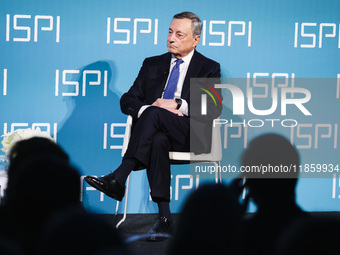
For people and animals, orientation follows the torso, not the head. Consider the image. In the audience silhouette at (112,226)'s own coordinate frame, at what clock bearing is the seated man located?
The seated man is roughly at 12 o'clock from the audience silhouette.

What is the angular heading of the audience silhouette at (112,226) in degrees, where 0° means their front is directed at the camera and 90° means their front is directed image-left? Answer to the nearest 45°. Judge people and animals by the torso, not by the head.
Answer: approximately 180°

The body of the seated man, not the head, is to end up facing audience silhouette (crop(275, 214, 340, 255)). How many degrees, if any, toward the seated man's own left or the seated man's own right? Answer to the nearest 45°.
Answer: approximately 45° to the seated man's own left

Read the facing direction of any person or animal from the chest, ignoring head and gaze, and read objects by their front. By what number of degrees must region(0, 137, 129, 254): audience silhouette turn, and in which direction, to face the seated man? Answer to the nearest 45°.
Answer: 0° — they already face them

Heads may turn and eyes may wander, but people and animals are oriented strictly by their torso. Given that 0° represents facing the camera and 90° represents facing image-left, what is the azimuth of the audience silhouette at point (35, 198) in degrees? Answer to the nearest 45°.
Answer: approximately 180°

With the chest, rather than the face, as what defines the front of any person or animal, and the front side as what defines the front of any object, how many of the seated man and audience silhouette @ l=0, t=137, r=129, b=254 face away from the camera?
1

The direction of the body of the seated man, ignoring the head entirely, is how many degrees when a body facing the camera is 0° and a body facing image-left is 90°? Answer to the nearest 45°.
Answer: approximately 45°

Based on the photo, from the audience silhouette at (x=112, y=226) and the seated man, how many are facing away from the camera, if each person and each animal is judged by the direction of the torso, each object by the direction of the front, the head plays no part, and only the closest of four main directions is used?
1

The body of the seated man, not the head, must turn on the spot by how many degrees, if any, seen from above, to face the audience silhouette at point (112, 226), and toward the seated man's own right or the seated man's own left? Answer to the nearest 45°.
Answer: approximately 45° to the seated man's own left
